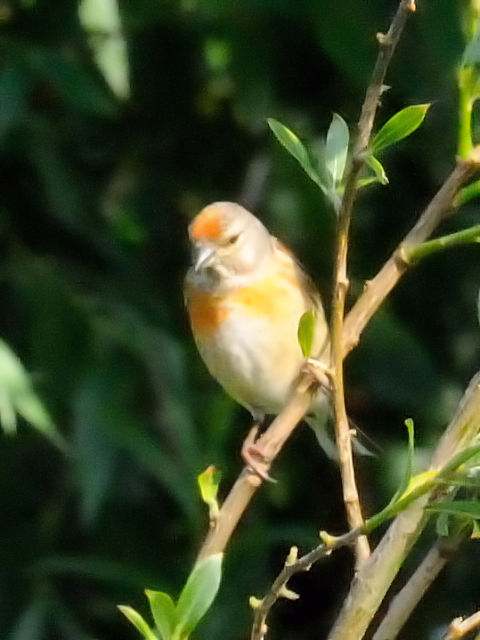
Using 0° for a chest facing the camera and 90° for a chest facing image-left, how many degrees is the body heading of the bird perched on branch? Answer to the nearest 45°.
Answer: approximately 45°

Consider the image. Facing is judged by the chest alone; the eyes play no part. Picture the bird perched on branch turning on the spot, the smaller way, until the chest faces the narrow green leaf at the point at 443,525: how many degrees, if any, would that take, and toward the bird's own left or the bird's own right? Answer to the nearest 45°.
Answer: approximately 45° to the bird's own left

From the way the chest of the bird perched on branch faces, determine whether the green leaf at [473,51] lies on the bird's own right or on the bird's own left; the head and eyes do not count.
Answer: on the bird's own left
